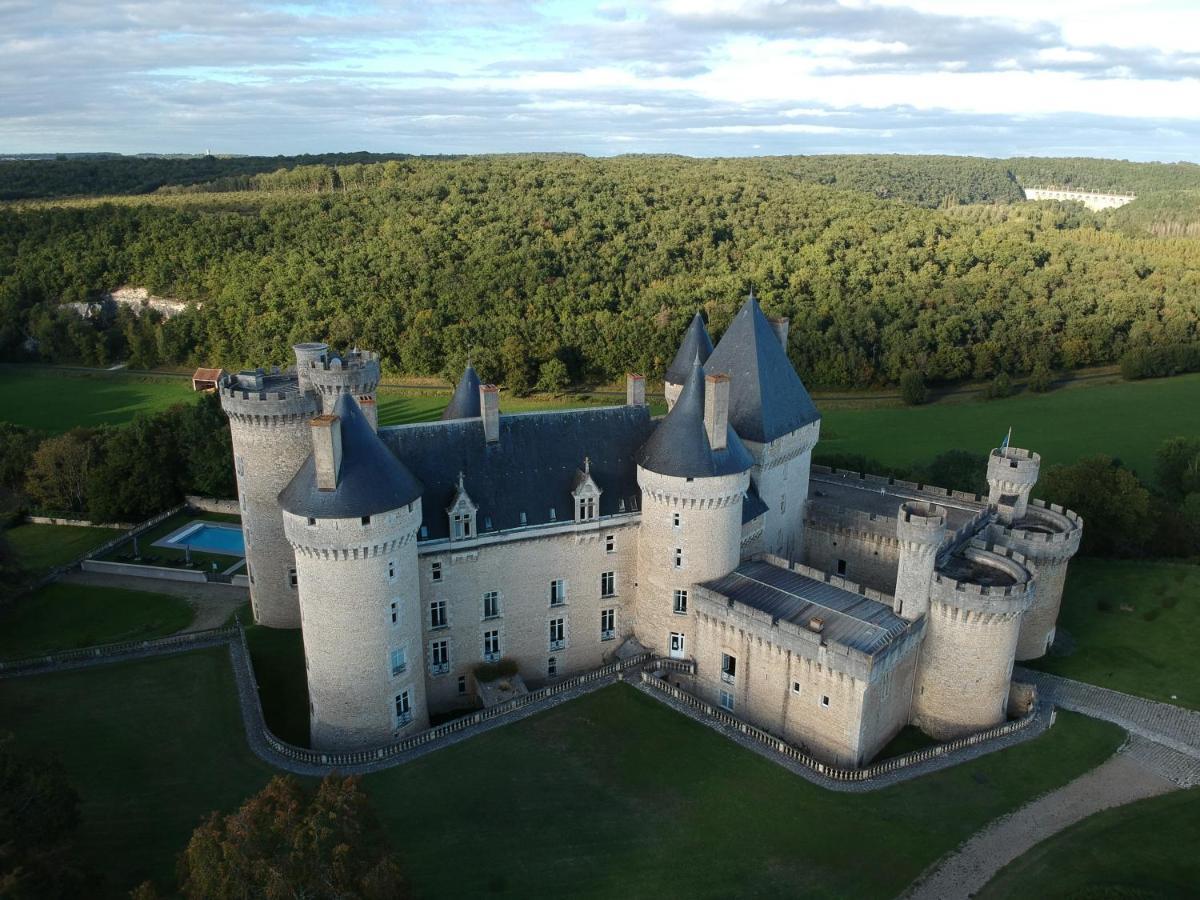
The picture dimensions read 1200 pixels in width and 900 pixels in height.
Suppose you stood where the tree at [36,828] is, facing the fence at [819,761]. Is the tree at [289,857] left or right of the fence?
right

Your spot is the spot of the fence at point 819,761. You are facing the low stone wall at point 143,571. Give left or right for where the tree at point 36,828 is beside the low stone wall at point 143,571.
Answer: left
